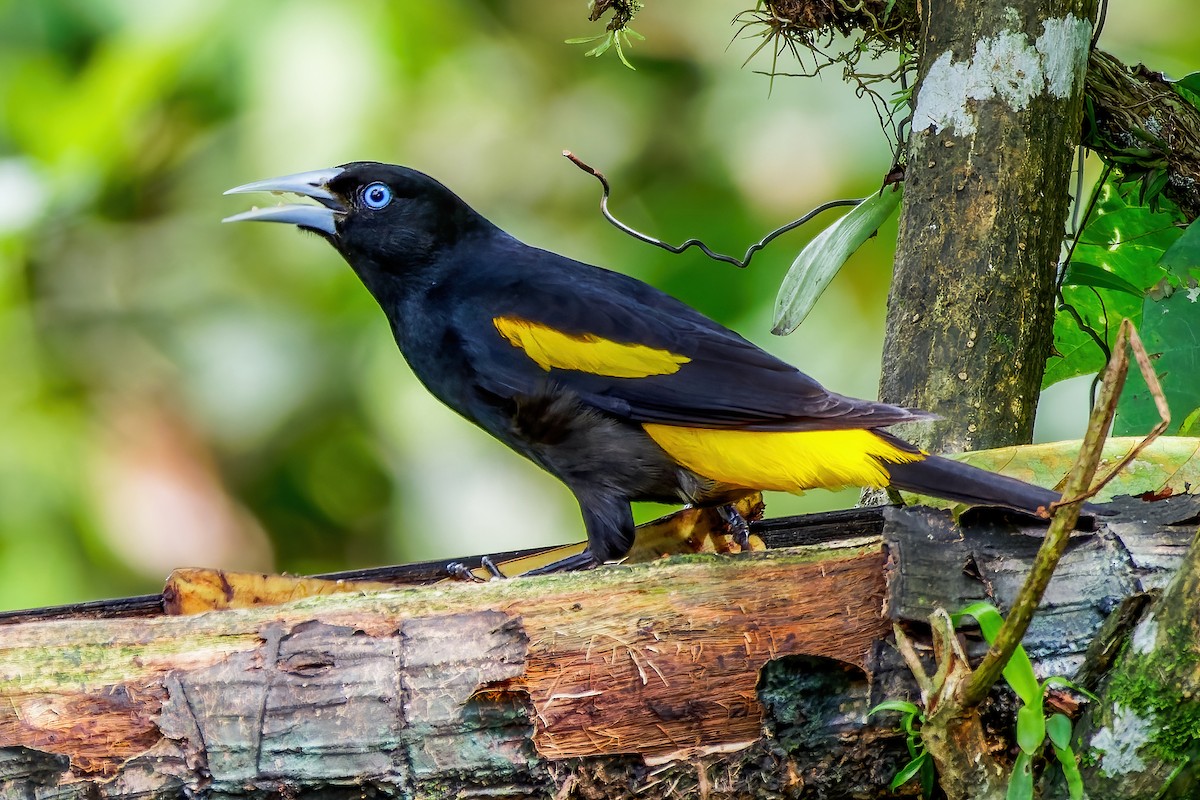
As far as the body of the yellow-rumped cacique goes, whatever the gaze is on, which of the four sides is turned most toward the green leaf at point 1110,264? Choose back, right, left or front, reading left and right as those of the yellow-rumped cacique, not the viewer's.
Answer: back

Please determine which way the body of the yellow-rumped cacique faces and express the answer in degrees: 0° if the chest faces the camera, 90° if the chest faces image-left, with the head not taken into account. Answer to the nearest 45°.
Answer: approximately 90°

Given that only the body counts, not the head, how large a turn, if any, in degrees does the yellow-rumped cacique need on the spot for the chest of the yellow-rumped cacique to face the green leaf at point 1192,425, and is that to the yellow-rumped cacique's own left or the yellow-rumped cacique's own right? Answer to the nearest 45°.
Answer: approximately 180°

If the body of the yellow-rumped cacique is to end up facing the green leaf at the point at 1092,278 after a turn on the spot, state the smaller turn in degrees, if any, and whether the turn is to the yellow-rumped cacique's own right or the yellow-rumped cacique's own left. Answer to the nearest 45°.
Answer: approximately 180°

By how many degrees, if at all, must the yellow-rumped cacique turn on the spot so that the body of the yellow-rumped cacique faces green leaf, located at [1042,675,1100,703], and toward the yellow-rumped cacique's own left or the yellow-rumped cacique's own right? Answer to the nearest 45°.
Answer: approximately 135° to the yellow-rumped cacique's own left

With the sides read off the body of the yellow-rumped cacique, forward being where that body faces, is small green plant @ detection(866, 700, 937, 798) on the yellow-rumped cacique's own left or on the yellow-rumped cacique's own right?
on the yellow-rumped cacique's own left

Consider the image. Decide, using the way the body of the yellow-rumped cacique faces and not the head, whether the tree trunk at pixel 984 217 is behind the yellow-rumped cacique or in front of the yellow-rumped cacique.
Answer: behind

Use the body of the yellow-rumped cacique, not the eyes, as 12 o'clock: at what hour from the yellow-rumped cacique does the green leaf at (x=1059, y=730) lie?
The green leaf is roughly at 8 o'clock from the yellow-rumped cacique.
